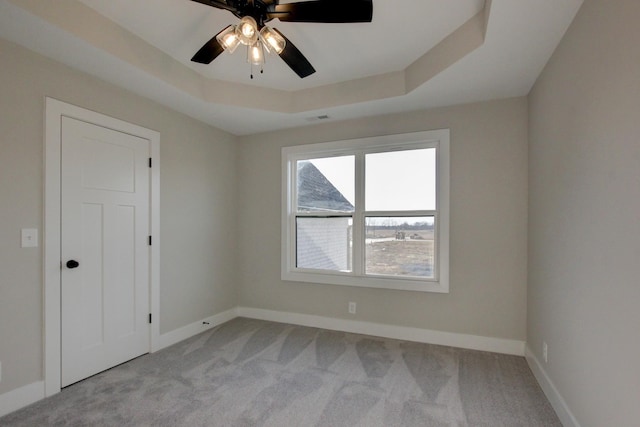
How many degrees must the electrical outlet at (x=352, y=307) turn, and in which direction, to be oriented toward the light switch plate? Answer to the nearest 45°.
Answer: approximately 45° to its right

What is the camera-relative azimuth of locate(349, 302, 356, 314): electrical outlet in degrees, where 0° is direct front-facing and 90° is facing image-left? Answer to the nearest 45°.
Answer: approximately 0°

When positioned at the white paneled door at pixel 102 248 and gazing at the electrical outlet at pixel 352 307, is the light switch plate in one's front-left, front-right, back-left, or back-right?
back-right

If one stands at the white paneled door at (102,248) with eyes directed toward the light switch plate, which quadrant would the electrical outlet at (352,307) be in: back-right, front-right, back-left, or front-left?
back-left

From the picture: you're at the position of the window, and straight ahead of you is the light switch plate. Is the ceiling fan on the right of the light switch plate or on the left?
left

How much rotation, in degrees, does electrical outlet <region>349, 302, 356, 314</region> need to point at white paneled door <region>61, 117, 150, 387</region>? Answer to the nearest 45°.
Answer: approximately 45° to its right
